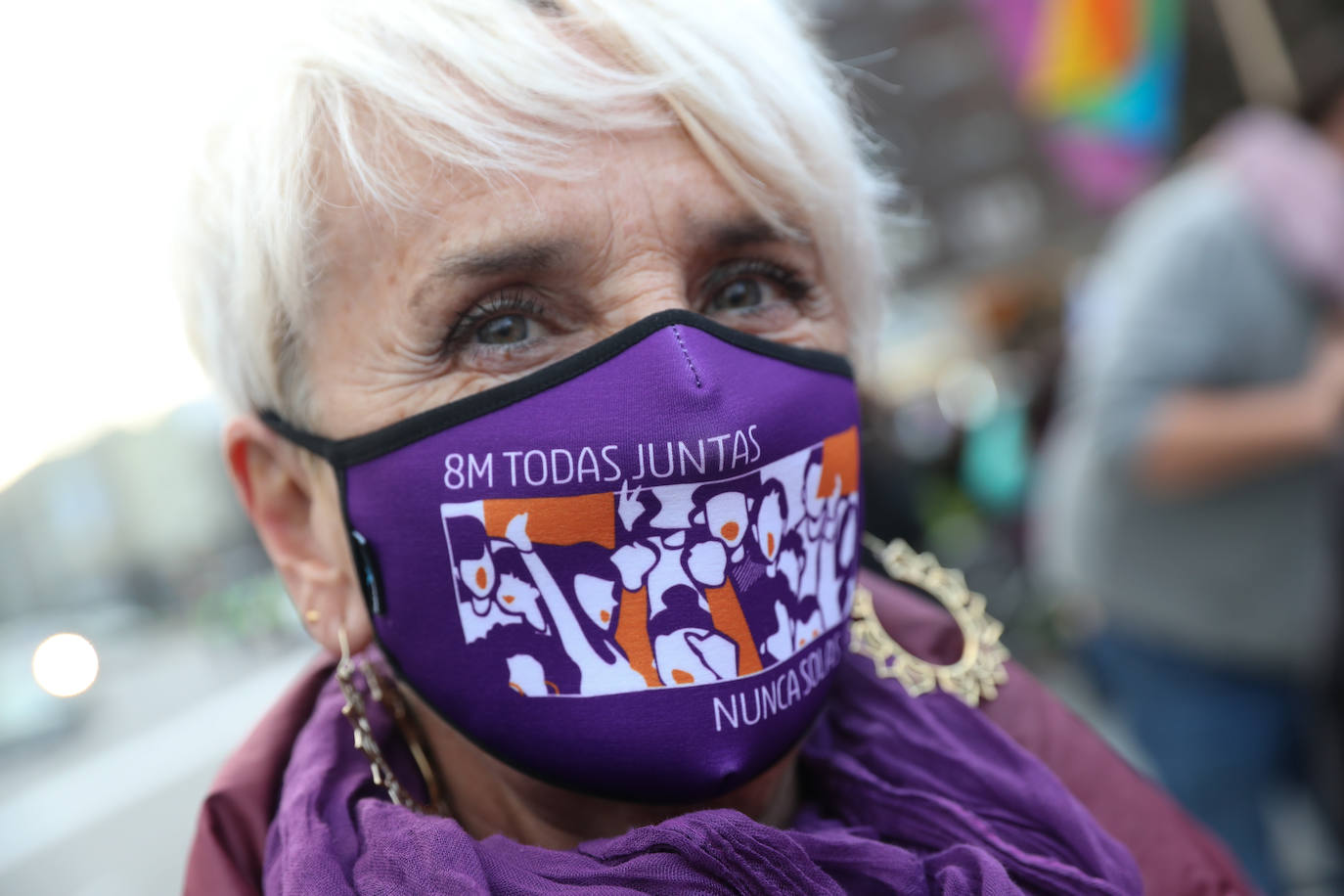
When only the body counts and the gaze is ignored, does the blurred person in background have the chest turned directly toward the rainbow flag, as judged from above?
no

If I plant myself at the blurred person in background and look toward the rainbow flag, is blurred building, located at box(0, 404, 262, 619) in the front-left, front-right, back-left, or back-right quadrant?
front-left

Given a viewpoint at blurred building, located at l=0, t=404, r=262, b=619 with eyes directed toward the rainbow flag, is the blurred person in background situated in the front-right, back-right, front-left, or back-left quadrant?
front-right

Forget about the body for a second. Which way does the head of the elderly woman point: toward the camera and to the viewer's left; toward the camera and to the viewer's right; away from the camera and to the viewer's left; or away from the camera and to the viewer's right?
toward the camera and to the viewer's right

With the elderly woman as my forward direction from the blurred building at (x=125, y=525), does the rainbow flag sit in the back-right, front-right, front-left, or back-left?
front-left
